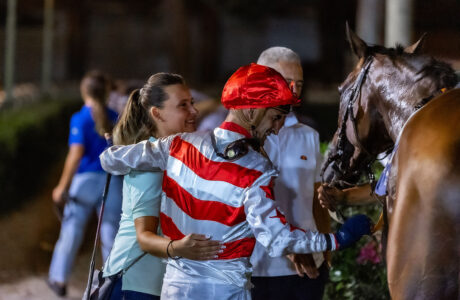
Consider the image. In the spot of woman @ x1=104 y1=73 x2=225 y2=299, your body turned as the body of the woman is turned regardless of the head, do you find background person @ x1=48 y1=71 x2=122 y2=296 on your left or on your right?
on your left

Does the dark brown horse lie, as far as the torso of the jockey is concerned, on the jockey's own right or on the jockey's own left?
on the jockey's own right

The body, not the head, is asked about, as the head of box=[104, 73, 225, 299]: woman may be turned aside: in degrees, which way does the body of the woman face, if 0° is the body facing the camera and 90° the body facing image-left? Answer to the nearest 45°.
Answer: approximately 270°
